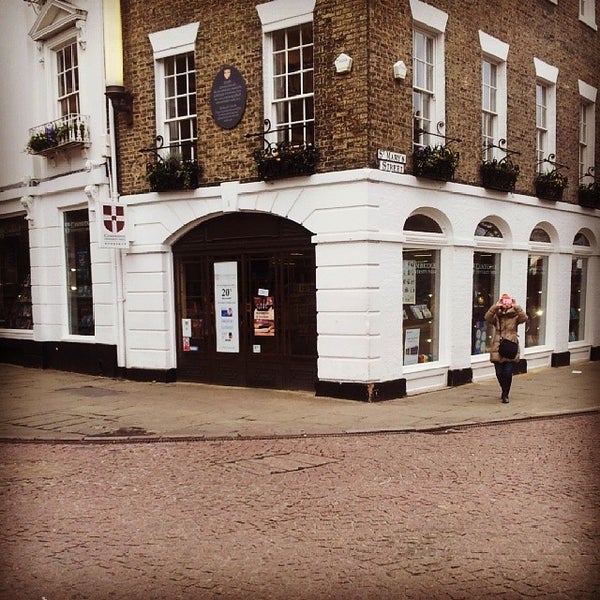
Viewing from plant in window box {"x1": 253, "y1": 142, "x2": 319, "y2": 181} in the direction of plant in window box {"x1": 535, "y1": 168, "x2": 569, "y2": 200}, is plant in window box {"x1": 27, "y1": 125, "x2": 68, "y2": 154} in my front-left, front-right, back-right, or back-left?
back-left

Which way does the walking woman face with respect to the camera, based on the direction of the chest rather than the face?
toward the camera

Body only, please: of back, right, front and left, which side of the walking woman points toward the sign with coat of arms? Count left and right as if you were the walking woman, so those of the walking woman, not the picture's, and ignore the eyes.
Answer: right

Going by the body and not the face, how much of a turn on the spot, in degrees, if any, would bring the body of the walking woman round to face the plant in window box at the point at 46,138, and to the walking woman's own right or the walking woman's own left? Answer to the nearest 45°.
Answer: approximately 90° to the walking woman's own right

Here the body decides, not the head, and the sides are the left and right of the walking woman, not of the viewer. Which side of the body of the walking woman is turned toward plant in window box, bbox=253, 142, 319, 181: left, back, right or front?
right

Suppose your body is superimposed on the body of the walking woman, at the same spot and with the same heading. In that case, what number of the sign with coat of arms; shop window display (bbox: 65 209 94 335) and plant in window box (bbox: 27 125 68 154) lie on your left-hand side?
0

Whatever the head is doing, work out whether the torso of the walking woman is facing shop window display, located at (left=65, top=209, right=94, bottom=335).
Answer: no

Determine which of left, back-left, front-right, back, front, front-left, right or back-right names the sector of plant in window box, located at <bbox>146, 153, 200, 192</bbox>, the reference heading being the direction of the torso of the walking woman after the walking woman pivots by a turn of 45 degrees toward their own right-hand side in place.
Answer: front-right

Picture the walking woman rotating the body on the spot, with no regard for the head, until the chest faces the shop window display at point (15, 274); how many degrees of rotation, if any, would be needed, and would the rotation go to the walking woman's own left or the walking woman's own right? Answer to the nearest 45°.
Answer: approximately 90° to the walking woman's own right

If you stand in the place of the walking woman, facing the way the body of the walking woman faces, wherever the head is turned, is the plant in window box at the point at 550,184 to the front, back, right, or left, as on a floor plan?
back
